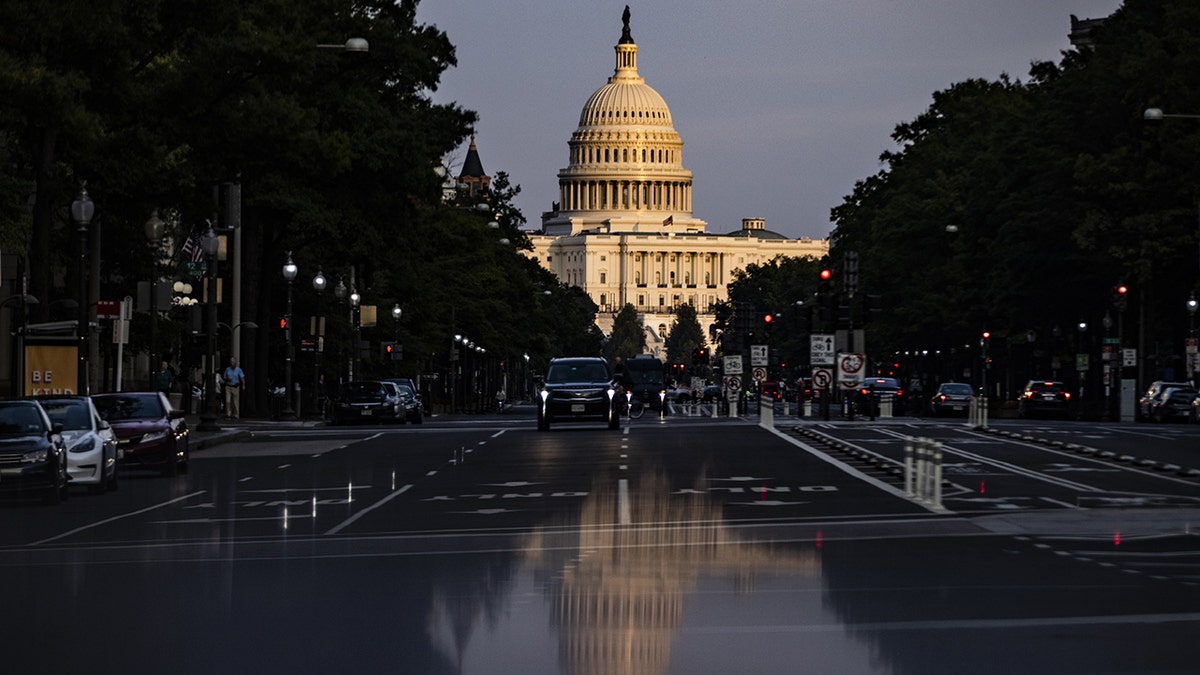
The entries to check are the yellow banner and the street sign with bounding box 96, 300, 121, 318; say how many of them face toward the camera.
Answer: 2

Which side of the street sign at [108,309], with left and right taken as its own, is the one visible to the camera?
front

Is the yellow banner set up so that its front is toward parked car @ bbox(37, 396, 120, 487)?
yes

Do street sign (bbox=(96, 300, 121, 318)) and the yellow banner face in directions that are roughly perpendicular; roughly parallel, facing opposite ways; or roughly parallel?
roughly parallel

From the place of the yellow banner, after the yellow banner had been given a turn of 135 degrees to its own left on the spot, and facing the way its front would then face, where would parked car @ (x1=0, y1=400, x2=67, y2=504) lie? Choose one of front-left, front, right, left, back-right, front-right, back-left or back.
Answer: back-right

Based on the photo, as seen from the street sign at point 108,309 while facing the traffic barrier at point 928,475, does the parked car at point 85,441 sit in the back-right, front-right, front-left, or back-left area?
front-right

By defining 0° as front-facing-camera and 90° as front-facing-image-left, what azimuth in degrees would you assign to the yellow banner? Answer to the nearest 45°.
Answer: approximately 0°

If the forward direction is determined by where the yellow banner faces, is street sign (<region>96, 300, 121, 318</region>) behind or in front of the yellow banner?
behind

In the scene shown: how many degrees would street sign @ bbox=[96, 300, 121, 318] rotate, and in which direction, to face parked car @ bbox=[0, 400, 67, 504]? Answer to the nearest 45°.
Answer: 0° — it already faces it

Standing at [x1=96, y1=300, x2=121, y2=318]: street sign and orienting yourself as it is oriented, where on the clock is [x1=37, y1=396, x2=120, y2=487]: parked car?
The parked car is roughly at 12 o'clock from the street sign.

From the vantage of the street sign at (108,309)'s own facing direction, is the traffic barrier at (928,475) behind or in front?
in front
